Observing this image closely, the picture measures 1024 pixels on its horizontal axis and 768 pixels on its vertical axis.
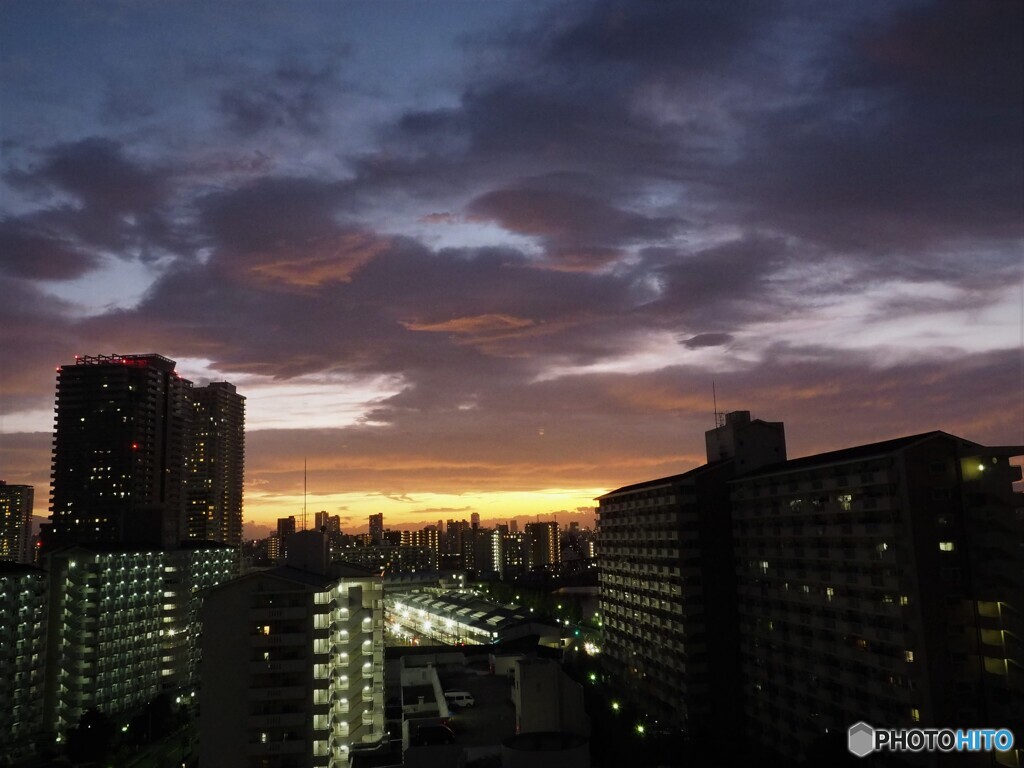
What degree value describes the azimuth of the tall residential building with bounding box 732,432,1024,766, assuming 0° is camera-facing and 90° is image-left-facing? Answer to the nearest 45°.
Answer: approximately 45°
